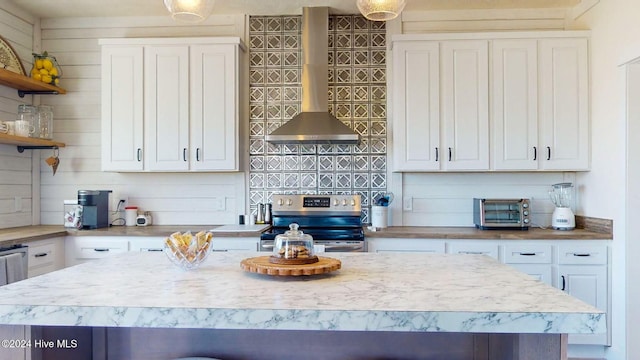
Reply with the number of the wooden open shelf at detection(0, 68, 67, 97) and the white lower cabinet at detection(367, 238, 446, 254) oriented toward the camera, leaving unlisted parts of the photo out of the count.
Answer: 1

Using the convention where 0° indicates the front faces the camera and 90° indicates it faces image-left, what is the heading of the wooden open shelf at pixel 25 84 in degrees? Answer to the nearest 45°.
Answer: approximately 270°

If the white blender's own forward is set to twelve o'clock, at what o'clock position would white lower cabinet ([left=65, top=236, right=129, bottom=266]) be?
The white lower cabinet is roughly at 2 o'clock from the white blender.

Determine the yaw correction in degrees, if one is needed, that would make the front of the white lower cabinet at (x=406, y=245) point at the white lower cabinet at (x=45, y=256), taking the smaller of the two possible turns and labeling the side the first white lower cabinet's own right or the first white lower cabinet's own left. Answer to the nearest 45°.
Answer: approximately 90° to the first white lower cabinet's own right

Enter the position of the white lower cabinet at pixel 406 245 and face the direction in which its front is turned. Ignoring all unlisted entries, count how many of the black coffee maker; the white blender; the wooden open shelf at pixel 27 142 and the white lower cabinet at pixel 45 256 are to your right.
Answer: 3

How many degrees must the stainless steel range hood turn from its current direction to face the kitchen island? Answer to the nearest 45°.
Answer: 0° — it already faces it

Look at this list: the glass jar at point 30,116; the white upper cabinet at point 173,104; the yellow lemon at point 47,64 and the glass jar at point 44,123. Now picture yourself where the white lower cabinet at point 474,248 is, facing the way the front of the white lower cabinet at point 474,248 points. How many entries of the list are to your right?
4

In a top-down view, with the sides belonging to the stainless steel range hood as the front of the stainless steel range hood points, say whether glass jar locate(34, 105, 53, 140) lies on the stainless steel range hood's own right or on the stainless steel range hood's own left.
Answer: on the stainless steel range hood's own right

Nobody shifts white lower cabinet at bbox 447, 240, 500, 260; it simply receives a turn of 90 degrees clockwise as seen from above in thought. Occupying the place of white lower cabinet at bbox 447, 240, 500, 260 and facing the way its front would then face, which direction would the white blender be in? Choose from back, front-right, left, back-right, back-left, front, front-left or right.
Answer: back-right

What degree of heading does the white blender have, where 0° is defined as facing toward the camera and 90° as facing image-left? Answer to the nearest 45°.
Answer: approximately 0°
